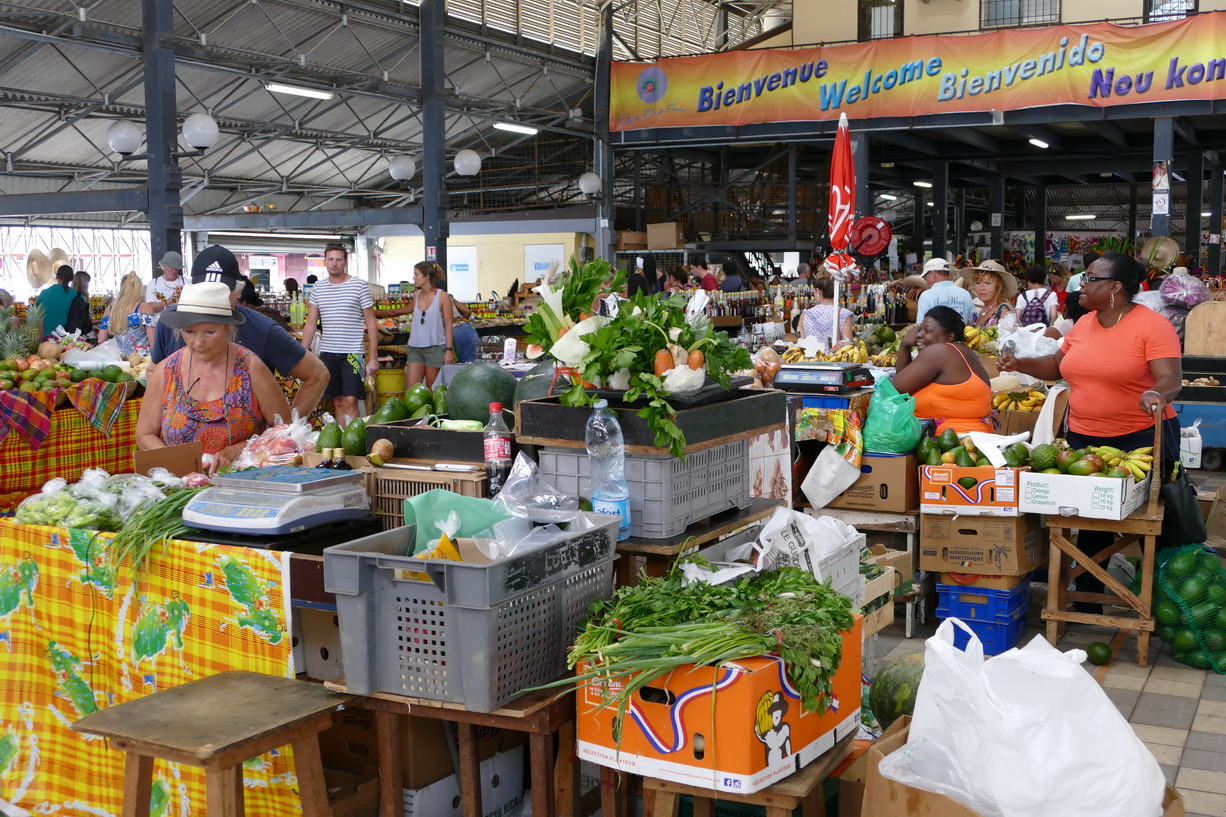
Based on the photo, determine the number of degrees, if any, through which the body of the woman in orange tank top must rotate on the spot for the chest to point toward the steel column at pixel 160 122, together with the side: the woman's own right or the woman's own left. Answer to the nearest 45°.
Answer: approximately 45° to the woman's own right

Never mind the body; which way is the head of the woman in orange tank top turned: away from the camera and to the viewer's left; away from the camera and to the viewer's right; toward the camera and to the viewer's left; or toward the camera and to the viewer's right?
toward the camera and to the viewer's left

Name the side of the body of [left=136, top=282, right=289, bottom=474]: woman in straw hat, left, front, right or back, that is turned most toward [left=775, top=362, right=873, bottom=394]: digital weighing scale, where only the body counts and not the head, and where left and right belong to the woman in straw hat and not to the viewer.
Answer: left

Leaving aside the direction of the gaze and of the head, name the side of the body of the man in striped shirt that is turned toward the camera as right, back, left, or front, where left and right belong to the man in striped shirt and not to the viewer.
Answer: front

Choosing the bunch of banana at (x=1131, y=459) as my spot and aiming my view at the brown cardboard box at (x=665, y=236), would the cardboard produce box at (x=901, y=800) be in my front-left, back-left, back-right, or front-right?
back-left

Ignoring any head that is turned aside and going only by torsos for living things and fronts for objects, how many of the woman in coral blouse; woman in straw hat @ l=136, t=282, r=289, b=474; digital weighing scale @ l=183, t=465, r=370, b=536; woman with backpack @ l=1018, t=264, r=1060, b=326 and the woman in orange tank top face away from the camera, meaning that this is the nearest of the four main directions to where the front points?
1

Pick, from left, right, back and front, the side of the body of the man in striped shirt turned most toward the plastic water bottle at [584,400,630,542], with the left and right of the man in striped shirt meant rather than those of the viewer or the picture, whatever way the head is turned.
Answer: front

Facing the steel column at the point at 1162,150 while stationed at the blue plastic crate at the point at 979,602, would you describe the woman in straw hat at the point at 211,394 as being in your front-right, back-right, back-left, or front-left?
back-left

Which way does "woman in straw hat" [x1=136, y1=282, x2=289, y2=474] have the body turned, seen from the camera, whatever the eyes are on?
toward the camera

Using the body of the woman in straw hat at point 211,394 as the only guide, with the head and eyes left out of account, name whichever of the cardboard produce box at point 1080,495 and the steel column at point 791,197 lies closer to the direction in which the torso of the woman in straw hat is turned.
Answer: the cardboard produce box

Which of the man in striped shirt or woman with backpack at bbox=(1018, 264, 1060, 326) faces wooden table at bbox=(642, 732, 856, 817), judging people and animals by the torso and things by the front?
the man in striped shirt

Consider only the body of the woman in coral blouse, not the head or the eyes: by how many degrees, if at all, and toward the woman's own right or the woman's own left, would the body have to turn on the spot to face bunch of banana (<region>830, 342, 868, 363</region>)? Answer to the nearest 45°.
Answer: approximately 90° to the woman's own right

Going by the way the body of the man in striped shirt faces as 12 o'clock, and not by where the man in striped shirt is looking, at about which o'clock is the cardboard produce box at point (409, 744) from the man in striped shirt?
The cardboard produce box is roughly at 12 o'clock from the man in striped shirt.

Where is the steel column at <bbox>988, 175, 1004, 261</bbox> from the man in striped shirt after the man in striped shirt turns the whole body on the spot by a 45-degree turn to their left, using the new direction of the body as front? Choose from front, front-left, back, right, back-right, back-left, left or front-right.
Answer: left

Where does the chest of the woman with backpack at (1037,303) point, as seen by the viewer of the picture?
away from the camera
